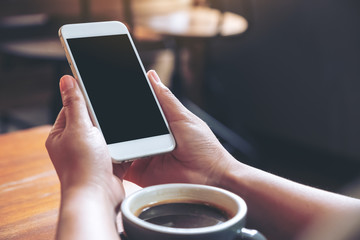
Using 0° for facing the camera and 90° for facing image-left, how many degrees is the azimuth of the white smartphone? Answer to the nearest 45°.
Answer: approximately 315°

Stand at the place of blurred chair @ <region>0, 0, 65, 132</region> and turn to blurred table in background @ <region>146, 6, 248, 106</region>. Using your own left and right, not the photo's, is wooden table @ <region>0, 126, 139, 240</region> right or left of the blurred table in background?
right

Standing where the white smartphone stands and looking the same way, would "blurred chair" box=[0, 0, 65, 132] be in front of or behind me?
behind
